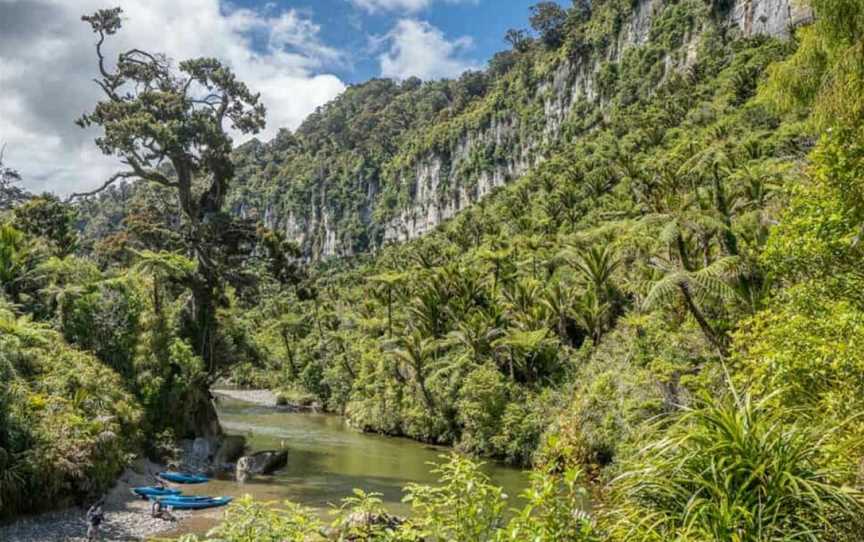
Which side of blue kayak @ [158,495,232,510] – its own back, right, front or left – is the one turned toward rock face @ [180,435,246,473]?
left

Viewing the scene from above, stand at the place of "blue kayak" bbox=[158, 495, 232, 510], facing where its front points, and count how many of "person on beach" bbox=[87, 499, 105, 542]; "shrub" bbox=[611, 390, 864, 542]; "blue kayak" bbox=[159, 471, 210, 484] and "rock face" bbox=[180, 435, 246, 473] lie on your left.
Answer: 2

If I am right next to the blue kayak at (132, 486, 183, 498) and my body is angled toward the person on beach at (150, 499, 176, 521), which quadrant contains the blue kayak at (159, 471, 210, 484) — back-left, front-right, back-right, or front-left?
back-left

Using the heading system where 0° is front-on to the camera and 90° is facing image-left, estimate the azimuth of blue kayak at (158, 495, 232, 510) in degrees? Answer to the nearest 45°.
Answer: approximately 270°

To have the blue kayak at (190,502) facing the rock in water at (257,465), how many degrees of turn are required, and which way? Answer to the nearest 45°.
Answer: approximately 90° to its left

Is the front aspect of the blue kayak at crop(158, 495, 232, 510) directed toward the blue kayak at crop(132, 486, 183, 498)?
no

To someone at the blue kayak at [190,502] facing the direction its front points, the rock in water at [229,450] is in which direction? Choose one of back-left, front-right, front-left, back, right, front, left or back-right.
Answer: left

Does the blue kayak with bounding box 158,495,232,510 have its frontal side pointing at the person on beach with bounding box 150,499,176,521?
no

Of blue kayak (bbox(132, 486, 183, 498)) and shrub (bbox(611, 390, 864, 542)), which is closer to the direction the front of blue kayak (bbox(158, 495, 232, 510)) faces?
the shrub

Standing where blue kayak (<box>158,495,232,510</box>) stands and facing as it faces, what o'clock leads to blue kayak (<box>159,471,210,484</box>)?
blue kayak (<box>159,471,210,484</box>) is roughly at 9 o'clock from blue kayak (<box>158,495,232,510</box>).
